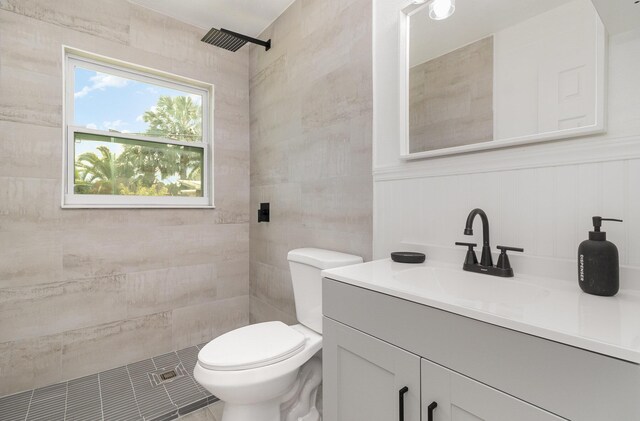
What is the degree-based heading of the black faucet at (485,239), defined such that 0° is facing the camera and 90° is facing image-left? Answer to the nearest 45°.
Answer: approximately 45°
